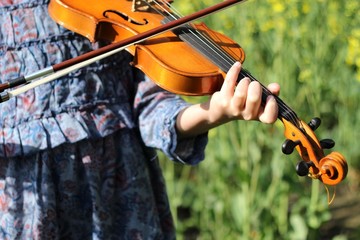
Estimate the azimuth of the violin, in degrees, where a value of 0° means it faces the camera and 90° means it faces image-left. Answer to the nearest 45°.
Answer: approximately 0°
